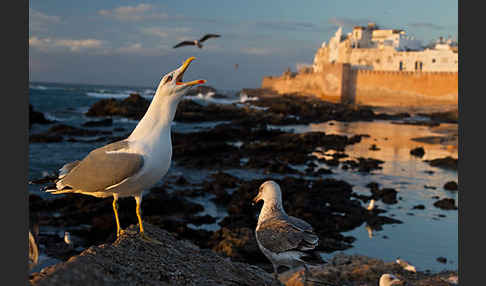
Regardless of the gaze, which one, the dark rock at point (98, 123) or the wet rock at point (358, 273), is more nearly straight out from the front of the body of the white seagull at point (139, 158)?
the wet rock

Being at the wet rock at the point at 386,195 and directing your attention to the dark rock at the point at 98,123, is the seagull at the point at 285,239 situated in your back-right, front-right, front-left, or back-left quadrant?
back-left

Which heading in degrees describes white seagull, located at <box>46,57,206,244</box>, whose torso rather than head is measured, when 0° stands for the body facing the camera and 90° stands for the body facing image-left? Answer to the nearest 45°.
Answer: approximately 270°

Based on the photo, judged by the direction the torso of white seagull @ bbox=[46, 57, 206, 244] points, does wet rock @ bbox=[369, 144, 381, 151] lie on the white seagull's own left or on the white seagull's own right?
on the white seagull's own left

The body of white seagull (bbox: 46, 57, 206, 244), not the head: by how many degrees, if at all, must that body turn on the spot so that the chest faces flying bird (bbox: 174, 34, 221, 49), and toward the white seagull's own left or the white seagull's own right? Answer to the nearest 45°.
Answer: approximately 90° to the white seagull's own left

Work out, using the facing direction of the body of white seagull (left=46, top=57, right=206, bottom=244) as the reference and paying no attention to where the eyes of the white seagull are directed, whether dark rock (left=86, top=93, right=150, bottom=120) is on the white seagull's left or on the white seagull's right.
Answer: on the white seagull's left
